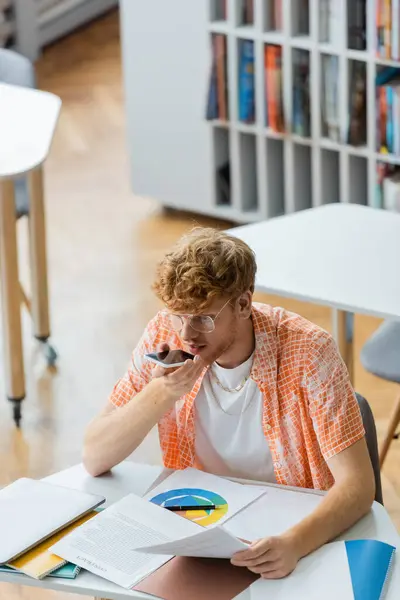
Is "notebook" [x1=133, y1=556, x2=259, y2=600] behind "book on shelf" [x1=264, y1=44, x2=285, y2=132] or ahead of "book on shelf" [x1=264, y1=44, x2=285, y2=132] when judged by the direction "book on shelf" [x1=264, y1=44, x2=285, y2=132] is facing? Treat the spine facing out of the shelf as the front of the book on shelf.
ahead

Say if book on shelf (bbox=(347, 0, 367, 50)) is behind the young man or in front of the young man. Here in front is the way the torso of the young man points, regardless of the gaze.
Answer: behind

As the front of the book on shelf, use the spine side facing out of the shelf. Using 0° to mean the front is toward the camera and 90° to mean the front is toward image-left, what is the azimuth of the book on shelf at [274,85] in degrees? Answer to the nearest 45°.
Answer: approximately 45°

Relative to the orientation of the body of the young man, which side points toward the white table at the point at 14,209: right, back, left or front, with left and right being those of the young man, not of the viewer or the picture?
right

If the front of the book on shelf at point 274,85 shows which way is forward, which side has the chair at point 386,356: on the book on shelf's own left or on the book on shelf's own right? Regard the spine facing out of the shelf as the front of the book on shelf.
on the book on shelf's own left

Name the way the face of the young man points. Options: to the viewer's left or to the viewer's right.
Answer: to the viewer's left

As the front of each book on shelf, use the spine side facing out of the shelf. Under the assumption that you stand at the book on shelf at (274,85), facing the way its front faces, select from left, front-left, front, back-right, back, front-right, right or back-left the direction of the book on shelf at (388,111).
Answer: left

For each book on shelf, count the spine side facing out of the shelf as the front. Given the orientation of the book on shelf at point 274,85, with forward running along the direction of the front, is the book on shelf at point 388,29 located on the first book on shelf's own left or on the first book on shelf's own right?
on the first book on shelf's own left

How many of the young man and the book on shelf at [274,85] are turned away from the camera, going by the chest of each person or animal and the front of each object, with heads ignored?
0
